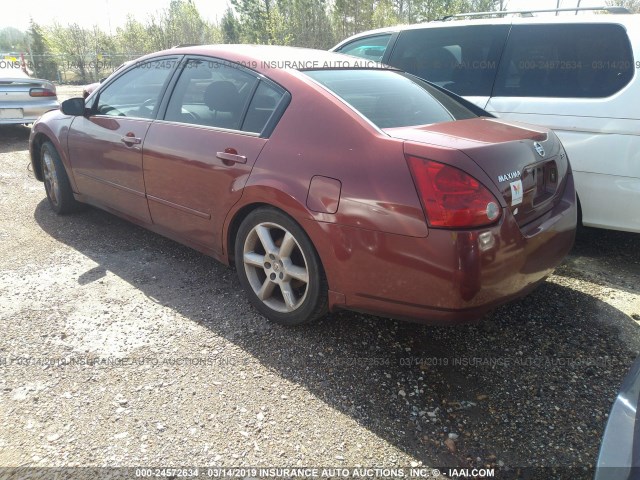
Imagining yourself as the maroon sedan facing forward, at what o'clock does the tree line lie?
The tree line is roughly at 1 o'clock from the maroon sedan.

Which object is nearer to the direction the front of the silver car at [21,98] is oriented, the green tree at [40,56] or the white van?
the green tree

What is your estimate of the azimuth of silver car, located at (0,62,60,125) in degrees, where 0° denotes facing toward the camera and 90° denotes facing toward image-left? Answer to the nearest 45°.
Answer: approximately 180°

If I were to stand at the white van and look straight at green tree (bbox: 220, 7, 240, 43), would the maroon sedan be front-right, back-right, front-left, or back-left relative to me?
back-left

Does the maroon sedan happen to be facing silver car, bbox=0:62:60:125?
yes

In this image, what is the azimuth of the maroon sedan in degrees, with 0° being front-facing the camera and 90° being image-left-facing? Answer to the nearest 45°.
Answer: approximately 135°

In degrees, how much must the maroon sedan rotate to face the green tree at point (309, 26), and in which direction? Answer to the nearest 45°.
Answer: approximately 45° to its right

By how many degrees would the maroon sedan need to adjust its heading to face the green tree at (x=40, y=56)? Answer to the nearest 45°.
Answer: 0° — it already faces it
